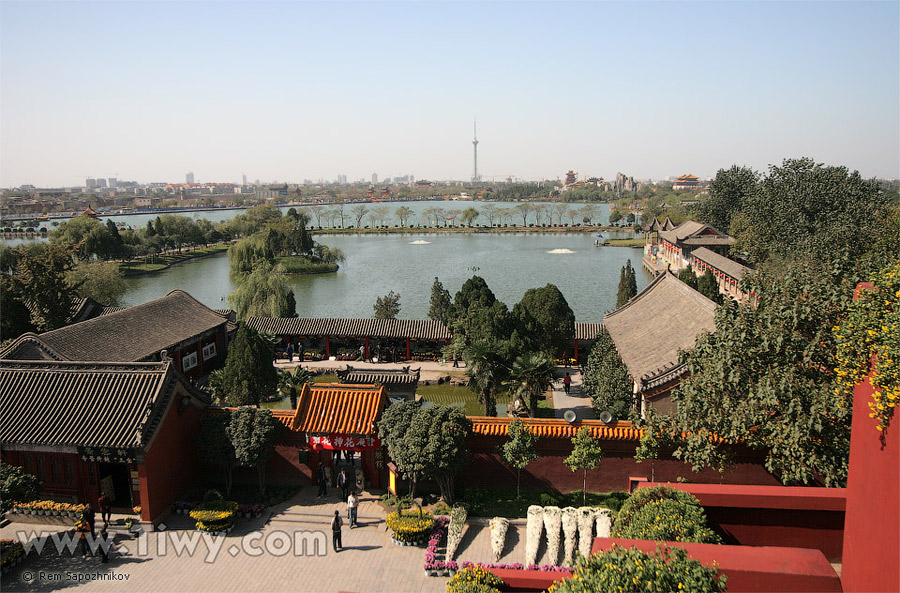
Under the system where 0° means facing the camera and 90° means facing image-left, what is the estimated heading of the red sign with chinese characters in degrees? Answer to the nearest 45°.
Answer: approximately 0°

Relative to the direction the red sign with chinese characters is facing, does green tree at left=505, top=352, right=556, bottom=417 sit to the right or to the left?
on its left

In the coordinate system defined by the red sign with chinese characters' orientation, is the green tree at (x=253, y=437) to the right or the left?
on its right

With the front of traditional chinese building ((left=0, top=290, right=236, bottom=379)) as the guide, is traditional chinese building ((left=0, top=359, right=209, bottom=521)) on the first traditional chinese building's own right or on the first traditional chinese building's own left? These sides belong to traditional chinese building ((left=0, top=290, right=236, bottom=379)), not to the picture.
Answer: on the first traditional chinese building's own right

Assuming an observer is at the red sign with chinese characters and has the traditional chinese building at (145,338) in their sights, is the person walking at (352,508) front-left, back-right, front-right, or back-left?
back-left

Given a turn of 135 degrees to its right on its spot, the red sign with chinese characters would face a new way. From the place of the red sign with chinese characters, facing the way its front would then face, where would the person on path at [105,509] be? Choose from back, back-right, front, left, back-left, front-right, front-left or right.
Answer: front-left
